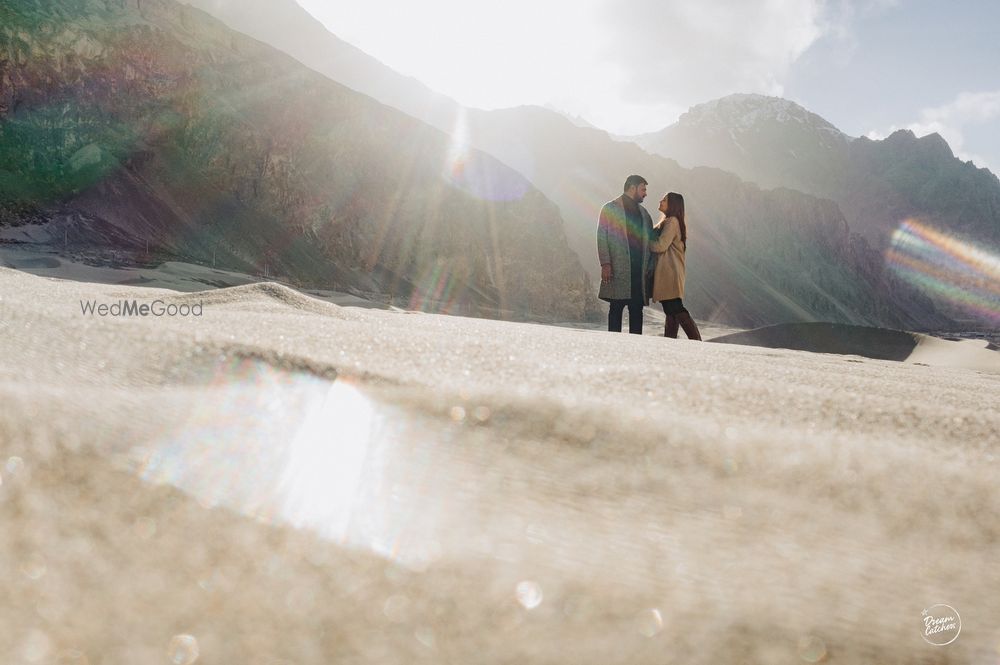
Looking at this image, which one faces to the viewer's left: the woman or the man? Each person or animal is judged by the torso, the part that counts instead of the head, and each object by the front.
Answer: the woman

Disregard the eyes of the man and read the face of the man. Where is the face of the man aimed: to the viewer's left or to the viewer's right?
to the viewer's right

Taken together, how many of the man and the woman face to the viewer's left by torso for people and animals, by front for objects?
1

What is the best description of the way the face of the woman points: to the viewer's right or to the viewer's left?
to the viewer's left

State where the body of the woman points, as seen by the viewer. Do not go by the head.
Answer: to the viewer's left

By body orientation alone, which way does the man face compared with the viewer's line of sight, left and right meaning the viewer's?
facing the viewer and to the right of the viewer
